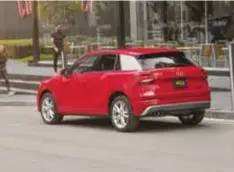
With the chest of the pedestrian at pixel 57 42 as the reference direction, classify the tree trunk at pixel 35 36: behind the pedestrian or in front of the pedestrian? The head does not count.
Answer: behind

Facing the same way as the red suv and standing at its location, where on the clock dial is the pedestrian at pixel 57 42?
The pedestrian is roughly at 1 o'clock from the red suv.

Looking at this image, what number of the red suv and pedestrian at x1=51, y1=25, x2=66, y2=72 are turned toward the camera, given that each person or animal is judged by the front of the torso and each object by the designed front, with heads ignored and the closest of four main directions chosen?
1

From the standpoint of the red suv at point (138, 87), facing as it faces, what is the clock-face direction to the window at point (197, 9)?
The window is roughly at 2 o'clock from the red suv.

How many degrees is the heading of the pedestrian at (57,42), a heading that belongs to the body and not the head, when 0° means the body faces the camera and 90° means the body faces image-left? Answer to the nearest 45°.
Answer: approximately 0°

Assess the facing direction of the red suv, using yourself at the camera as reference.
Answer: facing away from the viewer and to the left of the viewer

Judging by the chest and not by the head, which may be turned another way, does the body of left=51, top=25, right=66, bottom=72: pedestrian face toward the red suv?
yes
